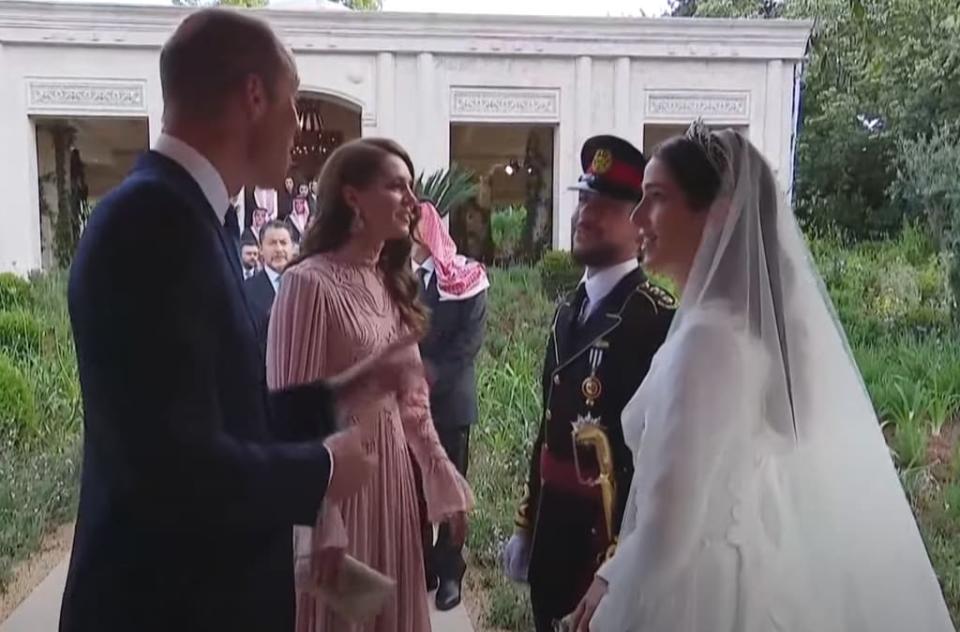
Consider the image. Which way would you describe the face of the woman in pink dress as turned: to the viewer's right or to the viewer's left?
to the viewer's right

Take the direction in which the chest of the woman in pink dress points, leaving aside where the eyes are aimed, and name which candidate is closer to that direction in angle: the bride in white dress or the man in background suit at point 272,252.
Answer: the bride in white dress

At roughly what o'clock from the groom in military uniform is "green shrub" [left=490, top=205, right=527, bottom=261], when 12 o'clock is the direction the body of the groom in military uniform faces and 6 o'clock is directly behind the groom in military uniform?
The green shrub is roughly at 4 o'clock from the groom in military uniform.

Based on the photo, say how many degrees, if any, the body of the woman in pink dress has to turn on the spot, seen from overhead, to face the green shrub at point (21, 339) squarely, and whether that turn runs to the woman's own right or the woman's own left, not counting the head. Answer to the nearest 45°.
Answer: approximately 180°

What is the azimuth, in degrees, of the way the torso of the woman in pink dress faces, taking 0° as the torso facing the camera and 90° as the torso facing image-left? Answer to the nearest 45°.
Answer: approximately 315°

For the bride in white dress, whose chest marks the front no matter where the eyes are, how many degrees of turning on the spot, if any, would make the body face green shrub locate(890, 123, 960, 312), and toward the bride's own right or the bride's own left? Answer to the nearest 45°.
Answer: approximately 90° to the bride's own right

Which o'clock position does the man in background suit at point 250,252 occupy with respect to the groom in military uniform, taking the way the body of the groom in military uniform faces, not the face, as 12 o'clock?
The man in background suit is roughly at 3 o'clock from the groom in military uniform.

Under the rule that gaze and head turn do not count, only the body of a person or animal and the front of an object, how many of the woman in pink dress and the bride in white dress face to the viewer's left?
1

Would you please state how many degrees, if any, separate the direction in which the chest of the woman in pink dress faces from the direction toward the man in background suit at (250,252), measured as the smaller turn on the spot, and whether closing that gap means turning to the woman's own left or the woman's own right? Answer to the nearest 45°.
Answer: approximately 135° to the woman's own left

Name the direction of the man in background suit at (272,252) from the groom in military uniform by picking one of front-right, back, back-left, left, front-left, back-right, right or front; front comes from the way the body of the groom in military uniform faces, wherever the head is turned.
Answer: right

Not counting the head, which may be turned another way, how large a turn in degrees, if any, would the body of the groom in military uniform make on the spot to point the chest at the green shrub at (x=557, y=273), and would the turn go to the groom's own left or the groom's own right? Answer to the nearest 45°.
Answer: approximately 135° to the groom's own right

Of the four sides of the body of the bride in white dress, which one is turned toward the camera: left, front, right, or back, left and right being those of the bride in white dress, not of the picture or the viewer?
left

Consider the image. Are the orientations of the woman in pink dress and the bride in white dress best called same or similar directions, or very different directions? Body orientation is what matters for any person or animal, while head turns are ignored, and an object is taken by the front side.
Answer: very different directions

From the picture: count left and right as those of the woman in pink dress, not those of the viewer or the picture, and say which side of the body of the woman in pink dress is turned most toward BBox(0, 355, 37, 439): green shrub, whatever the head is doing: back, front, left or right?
back

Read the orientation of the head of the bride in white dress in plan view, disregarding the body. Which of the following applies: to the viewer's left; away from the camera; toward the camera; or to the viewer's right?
to the viewer's left
